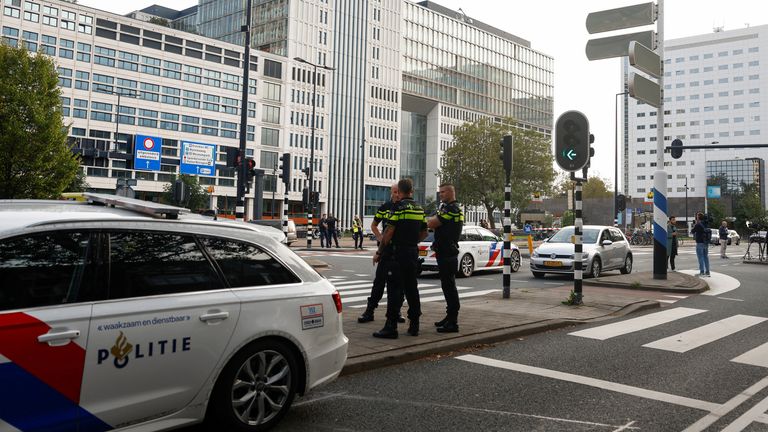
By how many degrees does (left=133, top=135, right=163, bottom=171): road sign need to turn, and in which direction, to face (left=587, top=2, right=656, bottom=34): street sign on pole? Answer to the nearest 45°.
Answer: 0° — it already faces it

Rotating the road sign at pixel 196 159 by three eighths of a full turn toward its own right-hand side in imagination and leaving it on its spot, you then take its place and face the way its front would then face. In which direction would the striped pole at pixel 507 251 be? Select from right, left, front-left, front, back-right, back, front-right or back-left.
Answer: back-left

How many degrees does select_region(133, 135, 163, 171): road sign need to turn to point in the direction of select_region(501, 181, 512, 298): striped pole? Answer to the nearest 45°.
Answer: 0° — it already faces it

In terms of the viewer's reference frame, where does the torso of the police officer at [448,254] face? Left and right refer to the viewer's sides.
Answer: facing to the left of the viewer

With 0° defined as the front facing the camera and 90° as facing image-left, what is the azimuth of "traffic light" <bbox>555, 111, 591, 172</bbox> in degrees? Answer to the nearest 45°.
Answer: approximately 0°

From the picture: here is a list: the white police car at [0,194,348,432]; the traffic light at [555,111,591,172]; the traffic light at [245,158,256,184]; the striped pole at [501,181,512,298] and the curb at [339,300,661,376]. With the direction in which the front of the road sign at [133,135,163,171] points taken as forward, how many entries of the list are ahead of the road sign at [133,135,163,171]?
5

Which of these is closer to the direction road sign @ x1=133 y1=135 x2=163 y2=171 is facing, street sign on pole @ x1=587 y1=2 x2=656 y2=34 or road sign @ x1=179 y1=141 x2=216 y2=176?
the street sign on pole

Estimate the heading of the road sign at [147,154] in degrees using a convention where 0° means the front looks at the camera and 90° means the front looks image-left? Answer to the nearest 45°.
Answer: approximately 0°
